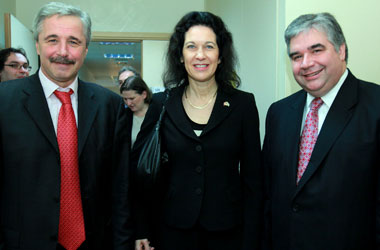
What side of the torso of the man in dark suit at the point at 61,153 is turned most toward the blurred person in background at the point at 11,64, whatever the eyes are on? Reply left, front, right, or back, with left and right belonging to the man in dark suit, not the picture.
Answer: back

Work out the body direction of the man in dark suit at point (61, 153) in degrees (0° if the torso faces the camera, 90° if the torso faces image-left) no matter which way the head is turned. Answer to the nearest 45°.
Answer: approximately 0°

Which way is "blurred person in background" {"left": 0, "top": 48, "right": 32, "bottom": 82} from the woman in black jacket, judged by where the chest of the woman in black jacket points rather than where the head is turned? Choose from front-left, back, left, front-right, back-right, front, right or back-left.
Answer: back-right

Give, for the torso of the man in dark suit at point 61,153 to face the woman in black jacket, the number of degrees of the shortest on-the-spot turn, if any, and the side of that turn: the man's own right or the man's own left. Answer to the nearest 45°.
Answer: approximately 90° to the man's own left

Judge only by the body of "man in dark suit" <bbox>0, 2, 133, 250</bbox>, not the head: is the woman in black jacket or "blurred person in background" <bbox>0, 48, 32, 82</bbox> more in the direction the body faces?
the woman in black jacket

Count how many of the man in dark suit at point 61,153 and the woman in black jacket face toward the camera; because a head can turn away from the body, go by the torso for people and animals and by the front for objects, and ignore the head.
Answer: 2

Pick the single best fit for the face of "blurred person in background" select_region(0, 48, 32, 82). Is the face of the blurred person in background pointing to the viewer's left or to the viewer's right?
to the viewer's right

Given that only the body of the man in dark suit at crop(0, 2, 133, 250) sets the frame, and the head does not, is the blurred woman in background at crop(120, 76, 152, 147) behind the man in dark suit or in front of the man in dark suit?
behind
